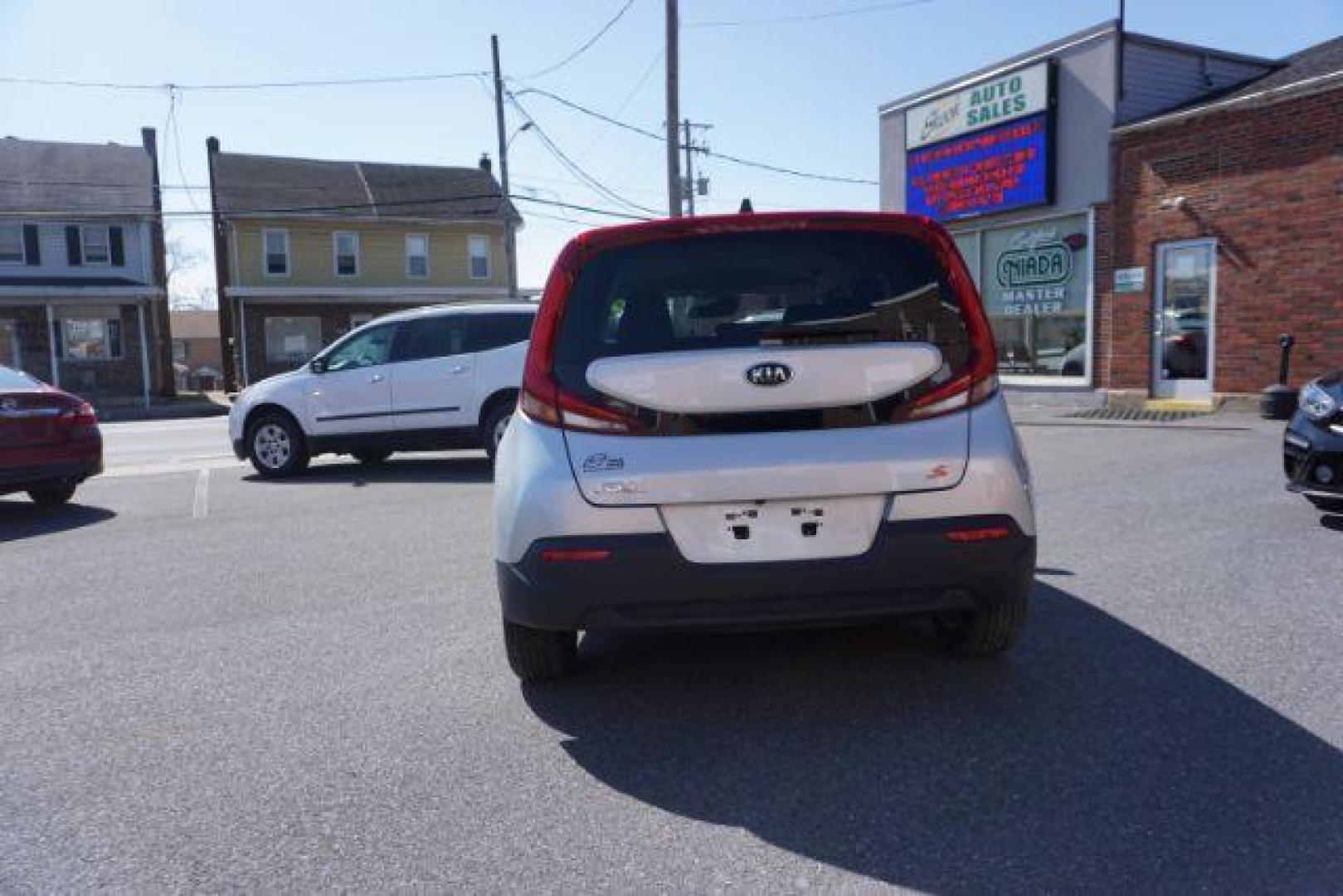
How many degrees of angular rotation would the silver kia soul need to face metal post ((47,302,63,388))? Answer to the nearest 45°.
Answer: approximately 45° to its left

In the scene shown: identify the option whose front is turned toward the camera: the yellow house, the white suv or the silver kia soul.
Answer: the yellow house

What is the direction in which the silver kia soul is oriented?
away from the camera

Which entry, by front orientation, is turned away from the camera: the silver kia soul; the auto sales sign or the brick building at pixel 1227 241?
the silver kia soul

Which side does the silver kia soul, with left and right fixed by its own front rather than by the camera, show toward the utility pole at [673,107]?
front

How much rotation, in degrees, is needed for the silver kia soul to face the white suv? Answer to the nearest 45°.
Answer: approximately 45° to its left

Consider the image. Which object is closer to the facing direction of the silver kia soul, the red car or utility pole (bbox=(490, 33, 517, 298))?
the utility pole

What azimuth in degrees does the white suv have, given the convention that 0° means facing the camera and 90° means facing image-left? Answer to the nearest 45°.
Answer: approximately 90°

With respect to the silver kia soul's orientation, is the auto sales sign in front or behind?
in front

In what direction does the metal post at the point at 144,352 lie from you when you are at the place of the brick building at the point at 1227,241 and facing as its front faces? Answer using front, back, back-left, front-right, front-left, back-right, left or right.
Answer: front-right

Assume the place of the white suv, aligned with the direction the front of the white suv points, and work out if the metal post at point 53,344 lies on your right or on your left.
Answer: on your right

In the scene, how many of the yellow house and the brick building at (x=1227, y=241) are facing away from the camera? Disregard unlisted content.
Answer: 0

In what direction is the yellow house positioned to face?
toward the camera

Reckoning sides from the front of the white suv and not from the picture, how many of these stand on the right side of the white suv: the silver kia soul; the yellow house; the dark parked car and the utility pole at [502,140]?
2

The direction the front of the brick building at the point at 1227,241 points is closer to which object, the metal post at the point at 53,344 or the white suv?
the white suv

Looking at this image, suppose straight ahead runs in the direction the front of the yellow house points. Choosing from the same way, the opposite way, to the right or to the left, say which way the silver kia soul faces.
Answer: the opposite way

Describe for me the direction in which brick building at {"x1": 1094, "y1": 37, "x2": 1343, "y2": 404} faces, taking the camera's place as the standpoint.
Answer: facing the viewer and to the left of the viewer

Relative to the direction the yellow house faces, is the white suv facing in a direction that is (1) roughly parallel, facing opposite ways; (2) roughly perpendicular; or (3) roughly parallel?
roughly perpendicular
